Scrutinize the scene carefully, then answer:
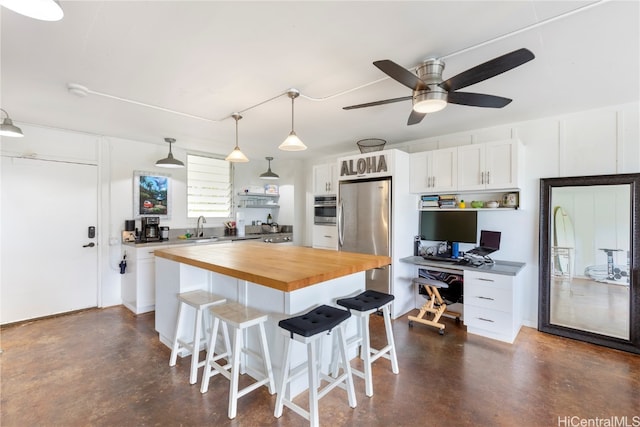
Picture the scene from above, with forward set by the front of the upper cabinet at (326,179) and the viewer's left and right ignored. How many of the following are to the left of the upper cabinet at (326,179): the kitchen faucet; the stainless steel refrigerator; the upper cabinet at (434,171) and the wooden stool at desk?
3

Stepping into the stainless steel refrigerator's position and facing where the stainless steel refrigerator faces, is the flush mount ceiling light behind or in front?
in front

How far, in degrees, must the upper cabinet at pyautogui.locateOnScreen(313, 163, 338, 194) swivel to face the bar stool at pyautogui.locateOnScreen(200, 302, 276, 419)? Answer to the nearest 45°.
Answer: approximately 45° to its left

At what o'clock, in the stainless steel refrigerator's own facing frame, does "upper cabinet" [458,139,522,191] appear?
The upper cabinet is roughly at 8 o'clock from the stainless steel refrigerator.

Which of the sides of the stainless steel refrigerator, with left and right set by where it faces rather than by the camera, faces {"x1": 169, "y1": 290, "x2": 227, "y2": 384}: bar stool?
front

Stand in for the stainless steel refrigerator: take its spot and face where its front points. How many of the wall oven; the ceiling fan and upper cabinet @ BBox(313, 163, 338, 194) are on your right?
2

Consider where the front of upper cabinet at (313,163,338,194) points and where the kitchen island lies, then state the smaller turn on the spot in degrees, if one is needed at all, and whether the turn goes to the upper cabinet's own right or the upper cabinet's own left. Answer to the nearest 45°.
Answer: approximately 45° to the upper cabinet's own left

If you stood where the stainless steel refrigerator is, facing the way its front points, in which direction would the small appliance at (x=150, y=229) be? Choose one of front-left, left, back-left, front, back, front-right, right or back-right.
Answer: front-right

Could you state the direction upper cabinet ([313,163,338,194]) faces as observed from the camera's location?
facing the viewer and to the left of the viewer

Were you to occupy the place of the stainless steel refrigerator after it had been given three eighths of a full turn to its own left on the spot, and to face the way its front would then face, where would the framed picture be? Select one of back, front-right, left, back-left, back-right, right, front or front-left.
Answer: back

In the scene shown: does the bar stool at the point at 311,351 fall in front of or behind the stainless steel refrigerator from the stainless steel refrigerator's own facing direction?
in front

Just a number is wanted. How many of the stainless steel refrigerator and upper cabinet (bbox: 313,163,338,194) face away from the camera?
0

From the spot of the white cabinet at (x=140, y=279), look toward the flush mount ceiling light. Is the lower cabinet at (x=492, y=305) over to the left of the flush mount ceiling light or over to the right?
left

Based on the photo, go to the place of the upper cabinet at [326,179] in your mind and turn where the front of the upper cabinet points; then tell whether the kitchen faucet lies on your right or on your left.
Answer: on your right

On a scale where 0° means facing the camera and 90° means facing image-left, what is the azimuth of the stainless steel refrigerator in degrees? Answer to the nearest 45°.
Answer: approximately 45°

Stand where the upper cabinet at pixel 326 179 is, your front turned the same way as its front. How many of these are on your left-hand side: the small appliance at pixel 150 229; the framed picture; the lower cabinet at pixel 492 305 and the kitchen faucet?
1

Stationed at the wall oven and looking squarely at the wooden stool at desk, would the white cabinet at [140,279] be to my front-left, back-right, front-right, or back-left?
back-right
